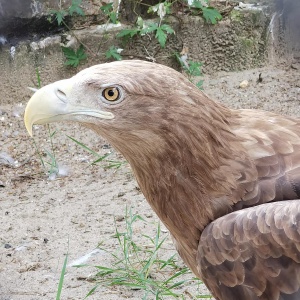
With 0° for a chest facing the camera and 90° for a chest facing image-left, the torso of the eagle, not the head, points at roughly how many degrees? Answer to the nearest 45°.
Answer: approximately 90°

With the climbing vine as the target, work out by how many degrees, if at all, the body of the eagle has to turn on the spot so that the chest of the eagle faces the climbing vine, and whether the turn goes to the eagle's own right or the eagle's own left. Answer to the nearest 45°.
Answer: approximately 90° to the eagle's own right

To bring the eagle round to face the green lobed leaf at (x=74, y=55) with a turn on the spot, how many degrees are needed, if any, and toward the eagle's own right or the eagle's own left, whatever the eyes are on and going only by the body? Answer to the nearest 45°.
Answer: approximately 90° to the eagle's own right
